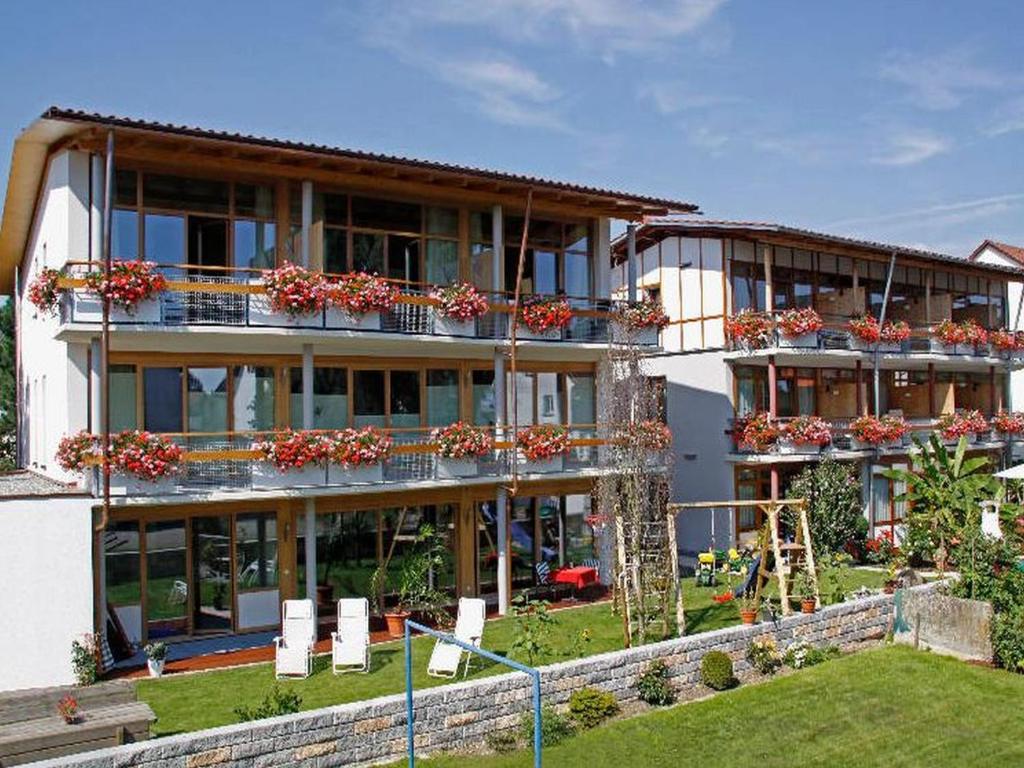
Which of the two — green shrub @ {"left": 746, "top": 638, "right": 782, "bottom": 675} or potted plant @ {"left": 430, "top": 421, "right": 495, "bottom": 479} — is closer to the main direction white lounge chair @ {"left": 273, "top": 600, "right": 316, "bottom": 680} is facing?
the green shrub

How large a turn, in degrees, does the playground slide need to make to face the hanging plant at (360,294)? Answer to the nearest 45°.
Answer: approximately 45° to its right

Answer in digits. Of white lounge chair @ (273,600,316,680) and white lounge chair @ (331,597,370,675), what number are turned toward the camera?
2

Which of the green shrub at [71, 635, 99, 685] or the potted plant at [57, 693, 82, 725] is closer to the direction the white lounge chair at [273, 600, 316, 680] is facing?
the potted plant

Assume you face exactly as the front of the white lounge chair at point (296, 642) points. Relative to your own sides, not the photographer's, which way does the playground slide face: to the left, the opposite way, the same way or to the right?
to the right

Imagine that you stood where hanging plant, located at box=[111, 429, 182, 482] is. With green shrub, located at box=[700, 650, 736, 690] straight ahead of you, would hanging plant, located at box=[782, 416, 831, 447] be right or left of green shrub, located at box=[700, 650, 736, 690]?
left

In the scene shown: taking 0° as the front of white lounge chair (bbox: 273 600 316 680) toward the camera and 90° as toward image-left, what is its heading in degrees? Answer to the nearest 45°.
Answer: approximately 0°

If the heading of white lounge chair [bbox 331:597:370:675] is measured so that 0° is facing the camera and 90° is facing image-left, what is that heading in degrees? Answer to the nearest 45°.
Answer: approximately 0°

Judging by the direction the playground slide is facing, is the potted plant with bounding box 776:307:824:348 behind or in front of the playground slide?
behind
